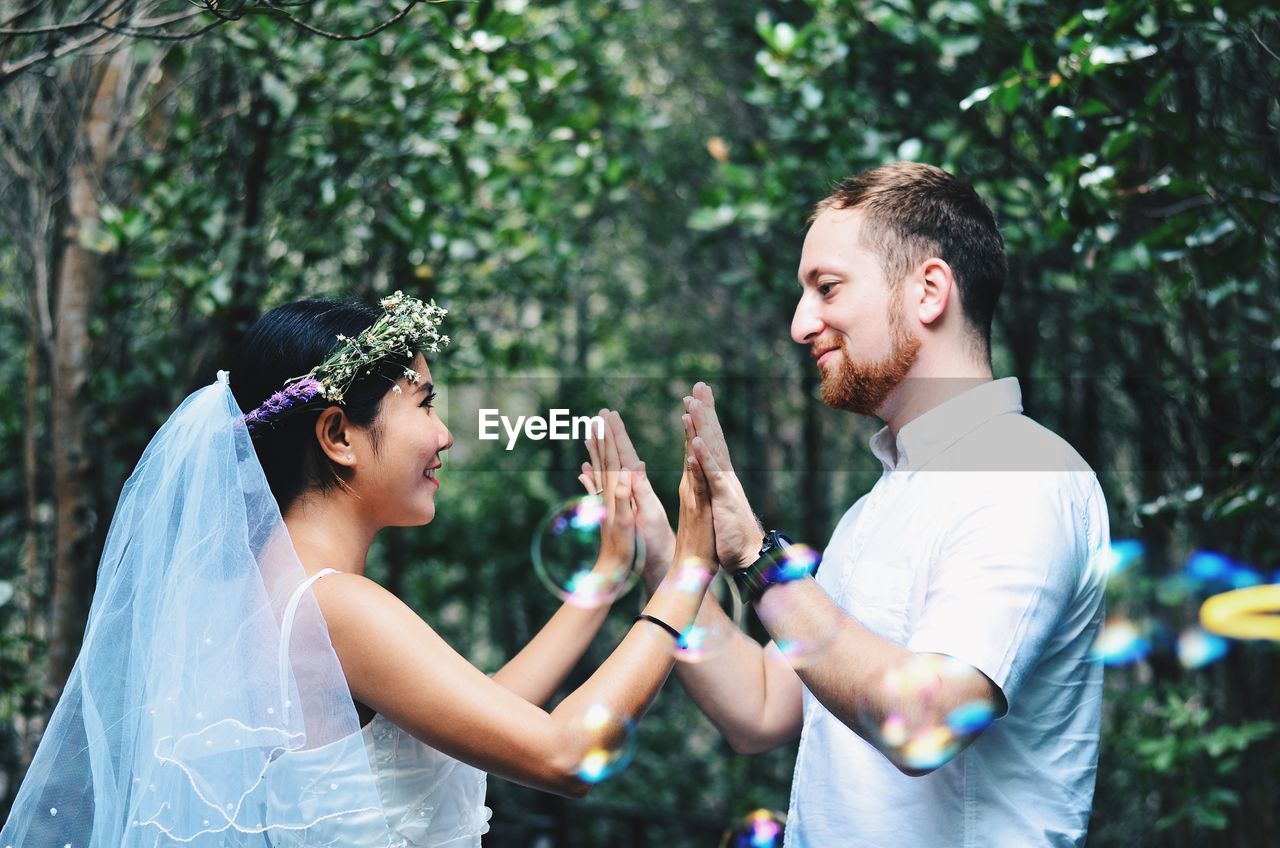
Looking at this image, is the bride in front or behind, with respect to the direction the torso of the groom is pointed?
in front

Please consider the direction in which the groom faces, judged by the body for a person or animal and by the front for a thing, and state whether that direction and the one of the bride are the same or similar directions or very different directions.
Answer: very different directions

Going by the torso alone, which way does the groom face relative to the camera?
to the viewer's left

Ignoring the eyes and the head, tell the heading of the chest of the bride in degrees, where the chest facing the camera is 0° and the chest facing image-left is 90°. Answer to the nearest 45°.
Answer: approximately 270°

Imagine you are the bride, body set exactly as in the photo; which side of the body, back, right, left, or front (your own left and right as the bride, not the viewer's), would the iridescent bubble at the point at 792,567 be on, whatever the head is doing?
front

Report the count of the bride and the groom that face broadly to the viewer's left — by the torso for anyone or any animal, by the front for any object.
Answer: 1

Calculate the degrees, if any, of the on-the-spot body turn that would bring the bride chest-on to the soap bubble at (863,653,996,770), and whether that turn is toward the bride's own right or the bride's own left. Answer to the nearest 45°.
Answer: approximately 45° to the bride's own right

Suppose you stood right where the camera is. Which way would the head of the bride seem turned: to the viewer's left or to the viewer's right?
to the viewer's right

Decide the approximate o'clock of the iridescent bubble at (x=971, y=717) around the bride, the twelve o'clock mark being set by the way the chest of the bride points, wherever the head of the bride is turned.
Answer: The iridescent bubble is roughly at 1 o'clock from the bride.

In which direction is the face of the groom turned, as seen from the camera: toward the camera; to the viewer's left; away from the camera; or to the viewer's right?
to the viewer's left

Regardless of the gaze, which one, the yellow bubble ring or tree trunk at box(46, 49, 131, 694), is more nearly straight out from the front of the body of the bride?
the yellow bubble ring

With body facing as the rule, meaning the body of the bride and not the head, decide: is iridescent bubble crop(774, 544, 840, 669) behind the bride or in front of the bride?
in front
